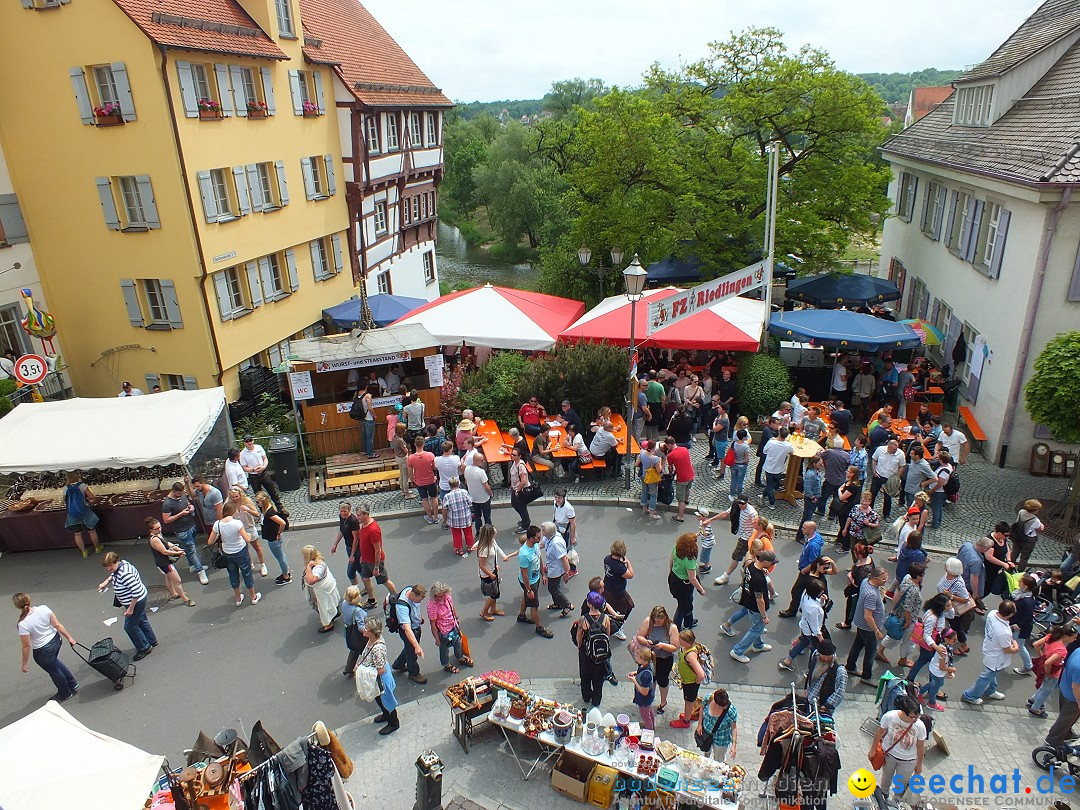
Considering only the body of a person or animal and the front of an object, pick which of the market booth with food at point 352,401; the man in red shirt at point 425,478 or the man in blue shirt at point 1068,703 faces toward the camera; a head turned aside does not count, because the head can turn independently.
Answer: the market booth with food

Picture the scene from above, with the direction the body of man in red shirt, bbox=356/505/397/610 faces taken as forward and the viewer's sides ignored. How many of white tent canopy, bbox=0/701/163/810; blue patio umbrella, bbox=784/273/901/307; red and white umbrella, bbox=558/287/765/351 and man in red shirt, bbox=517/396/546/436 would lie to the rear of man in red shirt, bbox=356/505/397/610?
3

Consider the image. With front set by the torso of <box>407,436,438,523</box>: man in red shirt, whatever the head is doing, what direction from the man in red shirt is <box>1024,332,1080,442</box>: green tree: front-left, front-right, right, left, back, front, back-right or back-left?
right

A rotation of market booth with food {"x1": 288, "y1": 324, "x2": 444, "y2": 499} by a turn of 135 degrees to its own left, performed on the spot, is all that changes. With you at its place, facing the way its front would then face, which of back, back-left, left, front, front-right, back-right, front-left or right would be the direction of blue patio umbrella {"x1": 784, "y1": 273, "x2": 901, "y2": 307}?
front-right

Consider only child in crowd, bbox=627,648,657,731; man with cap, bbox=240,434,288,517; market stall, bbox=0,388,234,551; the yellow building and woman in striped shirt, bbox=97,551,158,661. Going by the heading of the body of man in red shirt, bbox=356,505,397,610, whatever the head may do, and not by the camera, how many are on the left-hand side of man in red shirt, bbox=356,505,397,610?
1

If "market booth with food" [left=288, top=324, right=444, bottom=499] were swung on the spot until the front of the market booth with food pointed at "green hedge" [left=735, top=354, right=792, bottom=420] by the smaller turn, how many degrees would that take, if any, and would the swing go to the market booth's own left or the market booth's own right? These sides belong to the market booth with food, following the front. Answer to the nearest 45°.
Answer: approximately 90° to the market booth's own left

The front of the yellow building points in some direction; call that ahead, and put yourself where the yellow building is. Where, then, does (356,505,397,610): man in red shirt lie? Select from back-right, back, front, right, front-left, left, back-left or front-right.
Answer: front-right

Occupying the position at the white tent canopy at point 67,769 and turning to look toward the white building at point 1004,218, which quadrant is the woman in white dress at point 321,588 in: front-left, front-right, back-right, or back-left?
front-left

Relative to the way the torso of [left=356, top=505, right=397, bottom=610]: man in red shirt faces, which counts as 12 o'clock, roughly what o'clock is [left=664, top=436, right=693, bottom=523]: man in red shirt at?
[left=664, top=436, right=693, bottom=523]: man in red shirt is roughly at 7 o'clock from [left=356, top=505, right=397, bottom=610]: man in red shirt.

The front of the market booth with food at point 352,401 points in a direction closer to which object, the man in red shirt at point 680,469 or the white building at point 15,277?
the man in red shirt

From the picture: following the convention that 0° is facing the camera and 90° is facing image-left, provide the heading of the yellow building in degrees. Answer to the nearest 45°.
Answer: approximately 315°

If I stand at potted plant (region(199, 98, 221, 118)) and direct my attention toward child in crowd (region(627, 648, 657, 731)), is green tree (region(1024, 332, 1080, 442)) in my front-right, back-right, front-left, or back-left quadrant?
front-left

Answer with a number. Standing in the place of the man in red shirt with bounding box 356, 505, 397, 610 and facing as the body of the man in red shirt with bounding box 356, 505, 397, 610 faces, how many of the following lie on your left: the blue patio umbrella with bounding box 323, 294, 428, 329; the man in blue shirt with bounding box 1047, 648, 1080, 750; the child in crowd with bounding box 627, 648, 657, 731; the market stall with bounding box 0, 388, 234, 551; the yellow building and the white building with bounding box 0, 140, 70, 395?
2

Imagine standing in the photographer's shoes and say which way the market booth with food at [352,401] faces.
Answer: facing the viewer

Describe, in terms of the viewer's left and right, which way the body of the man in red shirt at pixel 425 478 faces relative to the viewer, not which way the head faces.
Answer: facing away from the viewer
